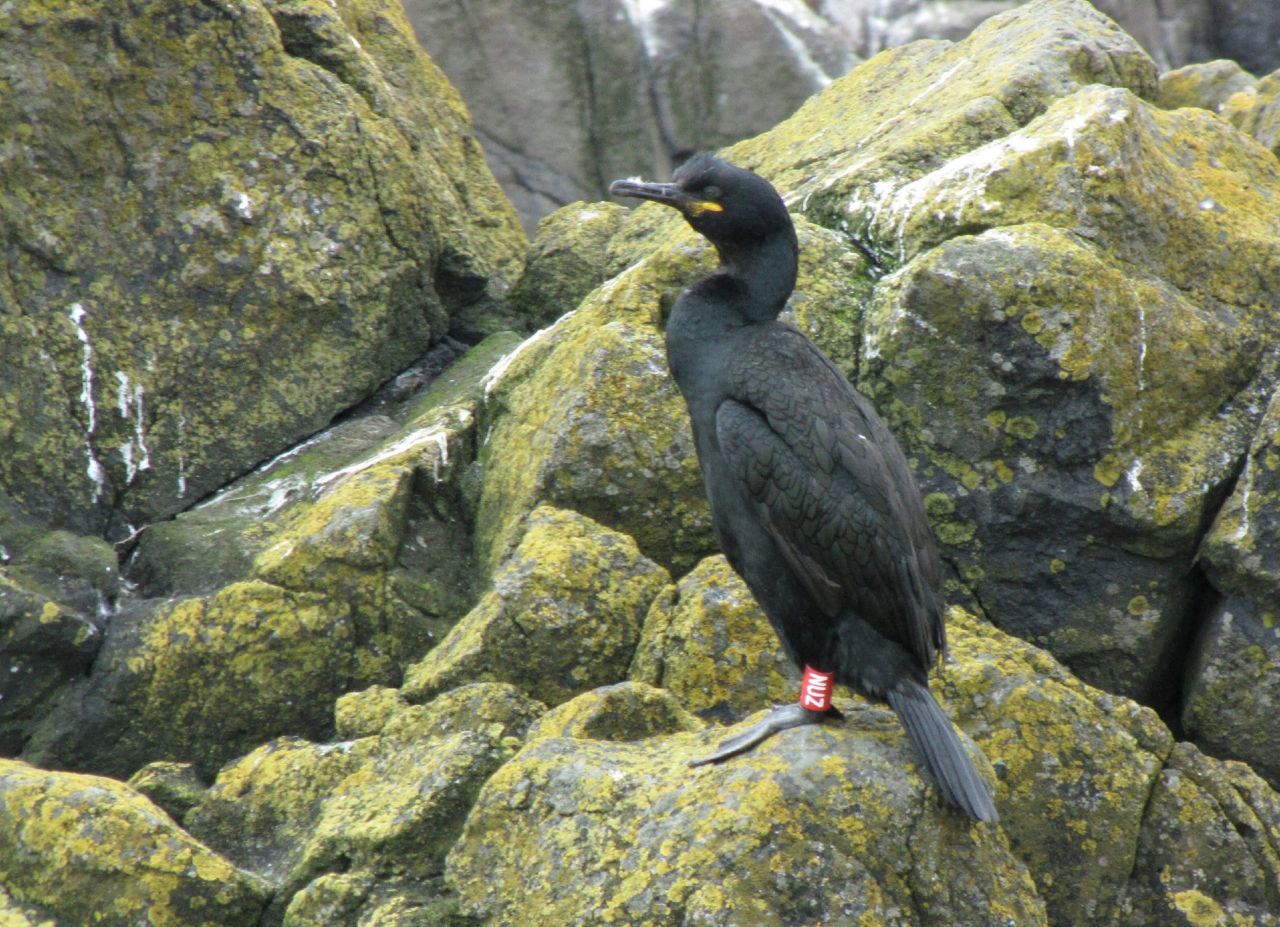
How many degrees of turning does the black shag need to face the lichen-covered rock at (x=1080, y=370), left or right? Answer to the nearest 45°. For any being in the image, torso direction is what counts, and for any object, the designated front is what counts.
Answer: approximately 135° to its right

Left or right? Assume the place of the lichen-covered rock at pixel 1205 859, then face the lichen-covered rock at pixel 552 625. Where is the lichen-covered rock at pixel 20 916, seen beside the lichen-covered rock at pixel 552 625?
left

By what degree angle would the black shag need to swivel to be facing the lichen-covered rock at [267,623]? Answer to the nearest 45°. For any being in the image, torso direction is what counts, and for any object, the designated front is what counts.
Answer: approximately 45° to its right

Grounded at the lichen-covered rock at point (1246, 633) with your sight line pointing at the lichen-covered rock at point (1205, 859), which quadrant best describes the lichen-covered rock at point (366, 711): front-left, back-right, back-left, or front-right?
front-right

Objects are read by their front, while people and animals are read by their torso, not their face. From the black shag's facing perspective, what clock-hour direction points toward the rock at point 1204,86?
The rock is roughly at 4 o'clock from the black shag.

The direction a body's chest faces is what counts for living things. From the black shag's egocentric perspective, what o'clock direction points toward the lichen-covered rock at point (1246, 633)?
The lichen-covered rock is roughly at 5 o'clock from the black shag.

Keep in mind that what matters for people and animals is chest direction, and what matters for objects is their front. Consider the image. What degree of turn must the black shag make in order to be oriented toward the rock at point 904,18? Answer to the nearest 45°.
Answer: approximately 90° to its right

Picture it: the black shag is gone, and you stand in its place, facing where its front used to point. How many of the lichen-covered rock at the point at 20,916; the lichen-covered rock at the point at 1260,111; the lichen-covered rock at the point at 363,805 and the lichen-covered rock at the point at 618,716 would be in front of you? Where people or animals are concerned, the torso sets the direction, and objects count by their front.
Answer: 3

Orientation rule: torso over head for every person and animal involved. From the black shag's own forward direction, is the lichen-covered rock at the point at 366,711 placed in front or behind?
in front

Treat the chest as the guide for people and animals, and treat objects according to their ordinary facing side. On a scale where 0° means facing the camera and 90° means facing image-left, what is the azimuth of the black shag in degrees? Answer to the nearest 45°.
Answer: approximately 90°

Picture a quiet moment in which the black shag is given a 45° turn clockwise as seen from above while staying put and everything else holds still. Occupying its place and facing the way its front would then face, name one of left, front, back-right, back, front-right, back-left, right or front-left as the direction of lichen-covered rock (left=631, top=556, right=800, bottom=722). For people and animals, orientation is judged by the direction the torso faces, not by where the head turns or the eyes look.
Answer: front

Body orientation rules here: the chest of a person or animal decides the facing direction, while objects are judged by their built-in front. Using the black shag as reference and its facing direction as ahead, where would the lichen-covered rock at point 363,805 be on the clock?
The lichen-covered rock is roughly at 12 o'clock from the black shag.

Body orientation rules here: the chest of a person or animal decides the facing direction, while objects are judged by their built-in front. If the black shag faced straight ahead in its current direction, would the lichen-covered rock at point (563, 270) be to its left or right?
on its right

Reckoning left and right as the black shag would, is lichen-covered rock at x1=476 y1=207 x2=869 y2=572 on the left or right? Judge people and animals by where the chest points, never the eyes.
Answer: on its right

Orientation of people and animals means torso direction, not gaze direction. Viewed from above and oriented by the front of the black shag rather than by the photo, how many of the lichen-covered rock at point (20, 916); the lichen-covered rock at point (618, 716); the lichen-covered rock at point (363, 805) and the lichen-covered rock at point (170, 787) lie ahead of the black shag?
4

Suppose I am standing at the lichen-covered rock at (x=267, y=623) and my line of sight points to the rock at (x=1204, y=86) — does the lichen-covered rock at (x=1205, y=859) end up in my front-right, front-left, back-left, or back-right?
front-right

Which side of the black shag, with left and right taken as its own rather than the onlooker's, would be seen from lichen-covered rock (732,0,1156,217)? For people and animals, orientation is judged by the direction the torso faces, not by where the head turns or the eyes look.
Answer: right

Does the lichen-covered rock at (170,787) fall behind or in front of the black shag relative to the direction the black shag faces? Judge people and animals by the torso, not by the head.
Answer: in front

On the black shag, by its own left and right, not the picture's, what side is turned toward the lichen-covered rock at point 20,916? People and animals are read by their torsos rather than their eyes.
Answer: front

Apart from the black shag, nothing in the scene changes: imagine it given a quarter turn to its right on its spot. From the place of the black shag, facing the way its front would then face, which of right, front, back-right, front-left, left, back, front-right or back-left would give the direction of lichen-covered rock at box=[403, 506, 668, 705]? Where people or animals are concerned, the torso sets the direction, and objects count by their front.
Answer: front-left
